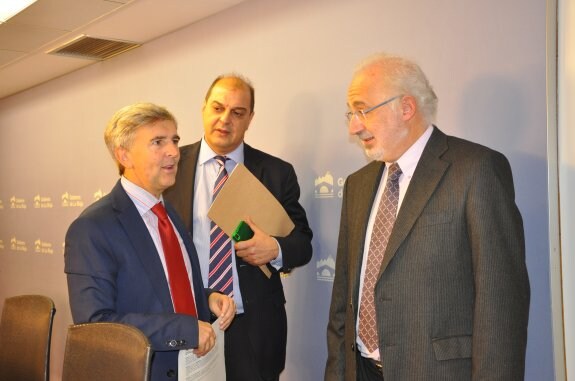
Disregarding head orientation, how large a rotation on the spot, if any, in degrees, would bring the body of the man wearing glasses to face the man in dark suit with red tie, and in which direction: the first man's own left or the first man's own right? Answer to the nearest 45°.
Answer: approximately 45° to the first man's own right

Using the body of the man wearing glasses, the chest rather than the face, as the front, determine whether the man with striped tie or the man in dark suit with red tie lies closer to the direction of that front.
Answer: the man in dark suit with red tie

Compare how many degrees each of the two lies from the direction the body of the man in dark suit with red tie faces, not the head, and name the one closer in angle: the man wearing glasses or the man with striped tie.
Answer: the man wearing glasses

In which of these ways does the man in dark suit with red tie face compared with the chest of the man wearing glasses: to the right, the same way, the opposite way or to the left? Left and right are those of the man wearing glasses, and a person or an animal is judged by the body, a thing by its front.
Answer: to the left

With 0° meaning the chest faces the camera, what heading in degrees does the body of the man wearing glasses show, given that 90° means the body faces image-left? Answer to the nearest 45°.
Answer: approximately 45°

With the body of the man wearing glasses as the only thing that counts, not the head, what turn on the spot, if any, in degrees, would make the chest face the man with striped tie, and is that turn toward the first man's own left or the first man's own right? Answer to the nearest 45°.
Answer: approximately 90° to the first man's own right

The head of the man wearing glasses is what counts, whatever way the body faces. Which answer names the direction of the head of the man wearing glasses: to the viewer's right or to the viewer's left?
to the viewer's left

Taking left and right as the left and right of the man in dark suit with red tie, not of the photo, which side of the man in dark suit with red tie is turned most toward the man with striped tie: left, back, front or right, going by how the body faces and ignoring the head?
left
